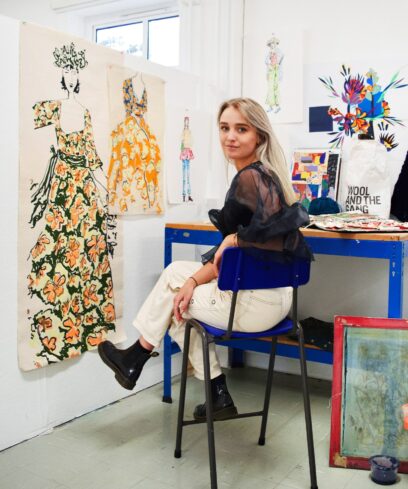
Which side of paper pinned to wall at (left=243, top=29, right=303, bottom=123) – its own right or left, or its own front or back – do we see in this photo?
front

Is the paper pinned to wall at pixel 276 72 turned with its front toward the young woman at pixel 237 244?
yes

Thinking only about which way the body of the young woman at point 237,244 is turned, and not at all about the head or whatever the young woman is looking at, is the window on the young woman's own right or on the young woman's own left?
on the young woman's own right

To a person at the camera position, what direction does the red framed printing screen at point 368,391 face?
facing the viewer

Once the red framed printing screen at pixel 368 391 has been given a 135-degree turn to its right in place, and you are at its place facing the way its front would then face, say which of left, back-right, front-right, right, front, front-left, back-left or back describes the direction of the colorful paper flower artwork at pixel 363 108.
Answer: front-right

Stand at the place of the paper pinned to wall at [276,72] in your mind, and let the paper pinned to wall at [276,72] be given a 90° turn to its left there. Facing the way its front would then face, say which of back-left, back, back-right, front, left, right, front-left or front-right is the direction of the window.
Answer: back-left

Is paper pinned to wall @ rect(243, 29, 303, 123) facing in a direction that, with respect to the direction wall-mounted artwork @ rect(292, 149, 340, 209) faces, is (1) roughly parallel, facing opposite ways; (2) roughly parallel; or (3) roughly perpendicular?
roughly parallel

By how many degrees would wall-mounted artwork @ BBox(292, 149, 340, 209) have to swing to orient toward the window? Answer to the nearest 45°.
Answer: approximately 135° to its right

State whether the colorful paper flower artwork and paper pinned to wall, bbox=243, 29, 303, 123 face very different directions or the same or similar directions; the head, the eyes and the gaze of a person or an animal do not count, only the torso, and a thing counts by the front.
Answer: same or similar directions

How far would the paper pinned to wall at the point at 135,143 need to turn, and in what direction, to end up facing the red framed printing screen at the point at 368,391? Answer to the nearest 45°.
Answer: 0° — it already faces it

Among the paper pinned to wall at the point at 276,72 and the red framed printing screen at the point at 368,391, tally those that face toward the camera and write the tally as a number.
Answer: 2

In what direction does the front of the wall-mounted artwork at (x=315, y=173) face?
toward the camera

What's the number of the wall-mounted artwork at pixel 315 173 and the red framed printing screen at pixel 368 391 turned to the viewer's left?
0
